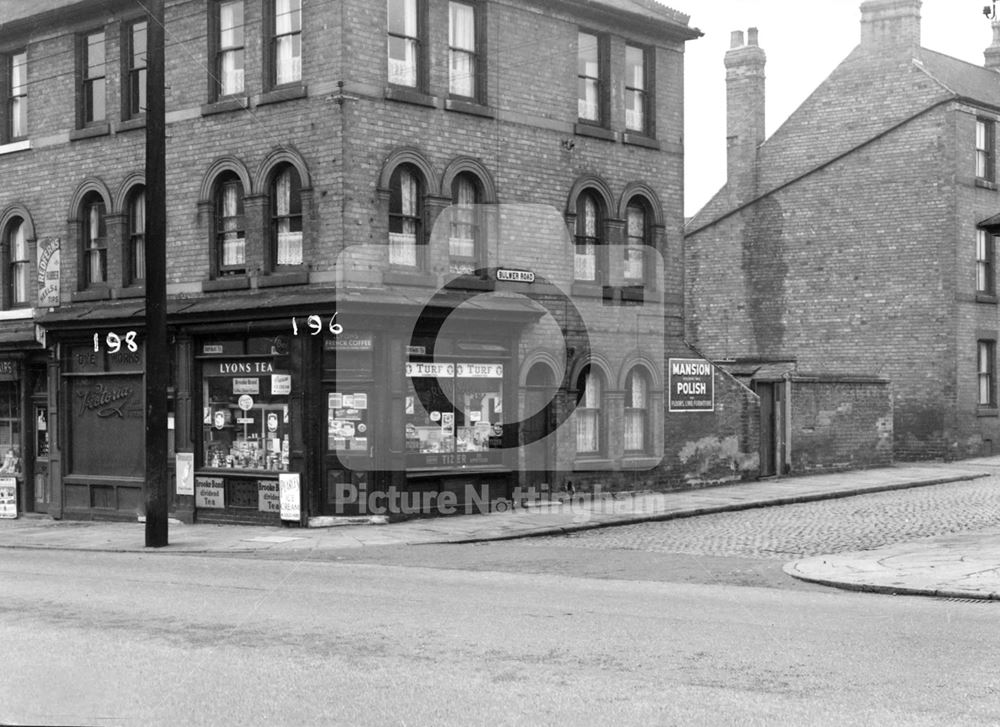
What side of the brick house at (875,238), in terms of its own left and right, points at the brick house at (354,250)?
right

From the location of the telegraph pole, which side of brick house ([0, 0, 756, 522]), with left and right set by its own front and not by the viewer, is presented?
front

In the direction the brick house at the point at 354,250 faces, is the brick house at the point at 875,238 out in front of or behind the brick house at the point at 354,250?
behind

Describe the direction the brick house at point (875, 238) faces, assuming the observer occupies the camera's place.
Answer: facing the viewer and to the right of the viewer

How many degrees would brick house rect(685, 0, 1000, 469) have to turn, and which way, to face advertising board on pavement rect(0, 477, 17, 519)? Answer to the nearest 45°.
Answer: approximately 90° to its right

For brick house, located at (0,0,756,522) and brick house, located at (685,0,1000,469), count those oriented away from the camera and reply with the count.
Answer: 0

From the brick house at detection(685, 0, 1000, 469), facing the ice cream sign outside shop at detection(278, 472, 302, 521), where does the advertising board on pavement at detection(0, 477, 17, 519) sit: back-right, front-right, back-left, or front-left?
front-right

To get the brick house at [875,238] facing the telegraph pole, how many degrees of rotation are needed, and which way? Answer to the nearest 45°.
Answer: approximately 90° to its right
